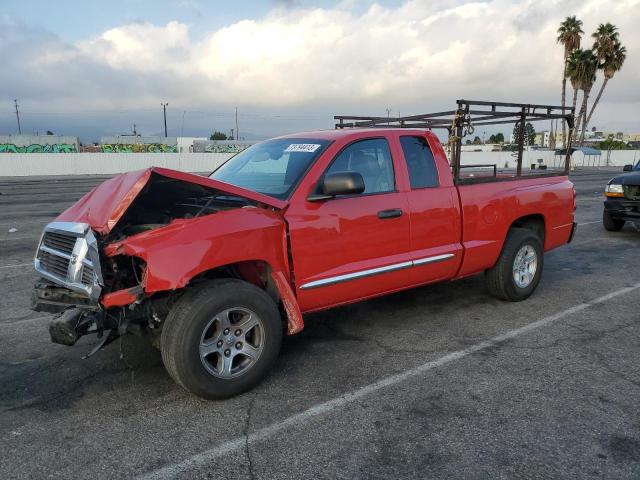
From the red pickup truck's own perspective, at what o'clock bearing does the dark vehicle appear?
The dark vehicle is roughly at 6 o'clock from the red pickup truck.

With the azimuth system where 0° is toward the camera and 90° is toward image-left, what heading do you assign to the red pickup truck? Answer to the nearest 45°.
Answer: approximately 45°

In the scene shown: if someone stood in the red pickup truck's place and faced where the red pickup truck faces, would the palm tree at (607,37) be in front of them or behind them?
behind

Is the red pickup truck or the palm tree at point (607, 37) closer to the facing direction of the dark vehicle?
the red pickup truck

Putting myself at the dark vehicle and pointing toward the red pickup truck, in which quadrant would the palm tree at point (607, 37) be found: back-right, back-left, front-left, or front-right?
back-right

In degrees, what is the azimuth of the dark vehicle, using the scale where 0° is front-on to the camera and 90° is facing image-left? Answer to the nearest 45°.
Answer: approximately 45°
